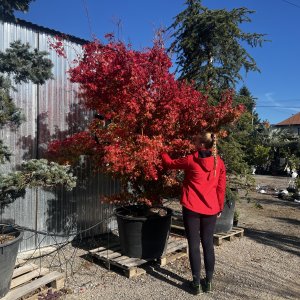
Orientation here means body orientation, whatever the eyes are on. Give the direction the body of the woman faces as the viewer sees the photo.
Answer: away from the camera

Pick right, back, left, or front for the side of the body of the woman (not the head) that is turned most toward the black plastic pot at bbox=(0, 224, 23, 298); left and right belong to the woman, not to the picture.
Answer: left

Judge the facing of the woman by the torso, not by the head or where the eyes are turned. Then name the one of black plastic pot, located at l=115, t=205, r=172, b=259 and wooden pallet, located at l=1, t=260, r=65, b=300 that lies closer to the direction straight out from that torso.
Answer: the black plastic pot

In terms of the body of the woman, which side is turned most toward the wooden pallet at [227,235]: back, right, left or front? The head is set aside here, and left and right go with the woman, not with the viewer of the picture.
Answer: front

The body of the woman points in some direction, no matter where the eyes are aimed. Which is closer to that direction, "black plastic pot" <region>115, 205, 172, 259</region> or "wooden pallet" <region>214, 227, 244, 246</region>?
the wooden pallet

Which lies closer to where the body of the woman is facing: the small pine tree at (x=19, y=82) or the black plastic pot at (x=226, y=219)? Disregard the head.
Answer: the black plastic pot

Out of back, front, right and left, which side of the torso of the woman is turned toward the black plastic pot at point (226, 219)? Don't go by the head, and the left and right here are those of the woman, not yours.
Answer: front

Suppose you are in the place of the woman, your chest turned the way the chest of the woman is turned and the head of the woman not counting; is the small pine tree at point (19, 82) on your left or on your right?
on your left

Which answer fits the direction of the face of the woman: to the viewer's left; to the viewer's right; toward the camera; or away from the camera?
away from the camera

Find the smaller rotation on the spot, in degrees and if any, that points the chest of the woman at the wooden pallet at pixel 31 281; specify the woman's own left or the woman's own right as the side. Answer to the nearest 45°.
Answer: approximately 90° to the woman's own left
